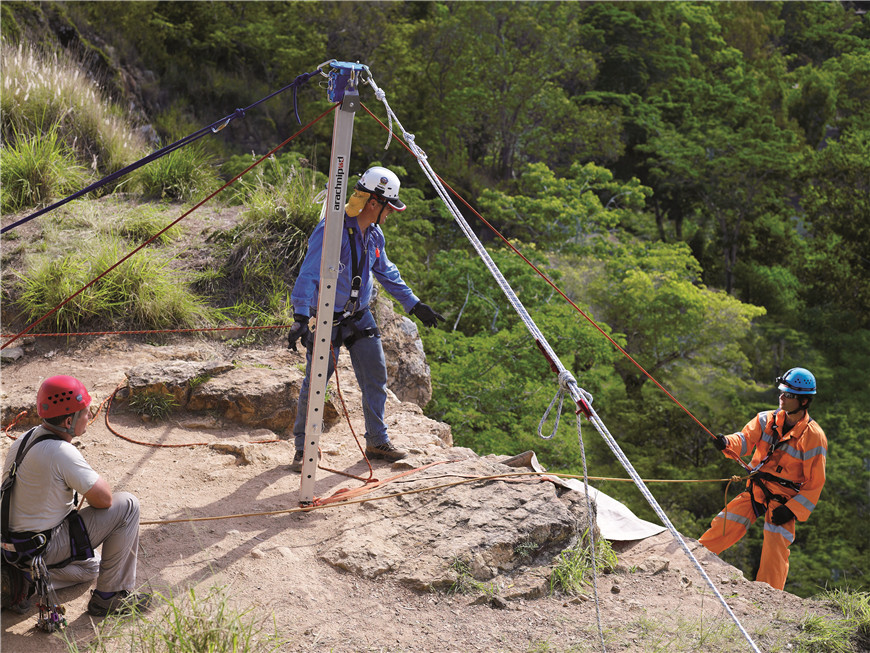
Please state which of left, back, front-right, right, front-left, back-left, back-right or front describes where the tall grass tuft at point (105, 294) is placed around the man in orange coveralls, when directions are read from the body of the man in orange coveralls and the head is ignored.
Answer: front-right

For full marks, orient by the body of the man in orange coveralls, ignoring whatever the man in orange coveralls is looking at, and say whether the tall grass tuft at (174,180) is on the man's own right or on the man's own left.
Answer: on the man's own right

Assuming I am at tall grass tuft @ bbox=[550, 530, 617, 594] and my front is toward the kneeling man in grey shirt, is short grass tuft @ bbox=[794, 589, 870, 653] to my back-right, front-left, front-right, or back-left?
back-left

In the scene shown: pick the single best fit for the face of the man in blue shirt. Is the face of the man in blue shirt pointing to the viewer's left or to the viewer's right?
to the viewer's right

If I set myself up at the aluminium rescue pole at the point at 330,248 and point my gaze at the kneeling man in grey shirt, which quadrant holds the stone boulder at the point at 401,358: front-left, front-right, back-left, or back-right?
back-right

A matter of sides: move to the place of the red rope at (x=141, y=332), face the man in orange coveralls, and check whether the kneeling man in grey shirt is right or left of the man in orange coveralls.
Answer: right

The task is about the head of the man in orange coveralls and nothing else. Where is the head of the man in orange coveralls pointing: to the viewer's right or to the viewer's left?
to the viewer's left

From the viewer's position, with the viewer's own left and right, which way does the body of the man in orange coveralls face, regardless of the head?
facing the viewer and to the left of the viewer

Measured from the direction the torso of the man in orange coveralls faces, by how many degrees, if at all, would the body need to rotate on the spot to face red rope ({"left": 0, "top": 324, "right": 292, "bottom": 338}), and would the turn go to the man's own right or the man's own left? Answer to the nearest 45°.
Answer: approximately 45° to the man's own right

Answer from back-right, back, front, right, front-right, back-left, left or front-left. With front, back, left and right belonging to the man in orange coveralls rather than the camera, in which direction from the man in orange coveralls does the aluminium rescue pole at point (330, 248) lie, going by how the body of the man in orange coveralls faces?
front

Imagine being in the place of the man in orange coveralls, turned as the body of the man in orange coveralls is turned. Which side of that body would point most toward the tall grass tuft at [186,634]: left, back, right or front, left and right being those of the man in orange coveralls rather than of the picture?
front

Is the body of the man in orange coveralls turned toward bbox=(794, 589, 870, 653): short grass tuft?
no
